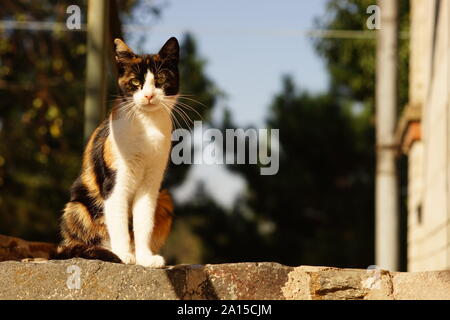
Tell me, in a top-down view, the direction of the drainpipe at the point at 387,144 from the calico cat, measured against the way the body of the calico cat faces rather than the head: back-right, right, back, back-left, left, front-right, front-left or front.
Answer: left

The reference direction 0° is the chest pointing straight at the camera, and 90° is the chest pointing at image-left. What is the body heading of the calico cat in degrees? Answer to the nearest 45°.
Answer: approximately 315°

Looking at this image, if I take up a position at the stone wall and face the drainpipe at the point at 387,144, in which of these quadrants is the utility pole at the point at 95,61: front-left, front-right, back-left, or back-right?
front-left

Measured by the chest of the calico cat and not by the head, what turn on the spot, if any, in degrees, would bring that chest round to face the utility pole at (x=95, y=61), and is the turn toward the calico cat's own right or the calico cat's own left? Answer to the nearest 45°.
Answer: approximately 135° to the calico cat's own left
